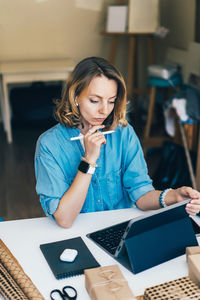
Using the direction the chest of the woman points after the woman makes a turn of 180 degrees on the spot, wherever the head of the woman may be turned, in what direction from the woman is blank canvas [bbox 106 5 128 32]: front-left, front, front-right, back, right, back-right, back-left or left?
front-right

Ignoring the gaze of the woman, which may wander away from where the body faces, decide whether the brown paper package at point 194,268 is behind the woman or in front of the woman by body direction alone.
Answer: in front

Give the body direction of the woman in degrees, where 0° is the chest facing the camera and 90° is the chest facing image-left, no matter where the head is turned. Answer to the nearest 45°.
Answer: approximately 315°

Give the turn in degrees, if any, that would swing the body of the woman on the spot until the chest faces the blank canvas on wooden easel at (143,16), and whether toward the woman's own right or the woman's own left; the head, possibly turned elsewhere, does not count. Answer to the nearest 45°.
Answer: approximately 135° to the woman's own left

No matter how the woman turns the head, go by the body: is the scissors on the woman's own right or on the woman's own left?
on the woman's own right

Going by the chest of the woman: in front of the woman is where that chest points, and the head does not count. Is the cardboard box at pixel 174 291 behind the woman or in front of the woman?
in front

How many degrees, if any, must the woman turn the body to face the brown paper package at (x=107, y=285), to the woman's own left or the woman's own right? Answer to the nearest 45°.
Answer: approximately 45° to the woman's own right

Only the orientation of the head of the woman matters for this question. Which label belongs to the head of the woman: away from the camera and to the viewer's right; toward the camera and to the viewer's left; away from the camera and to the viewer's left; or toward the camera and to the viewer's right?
toward the camera and to the viewer's right

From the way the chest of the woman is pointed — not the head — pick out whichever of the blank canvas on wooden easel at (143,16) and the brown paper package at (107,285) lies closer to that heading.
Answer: the brown paper package
